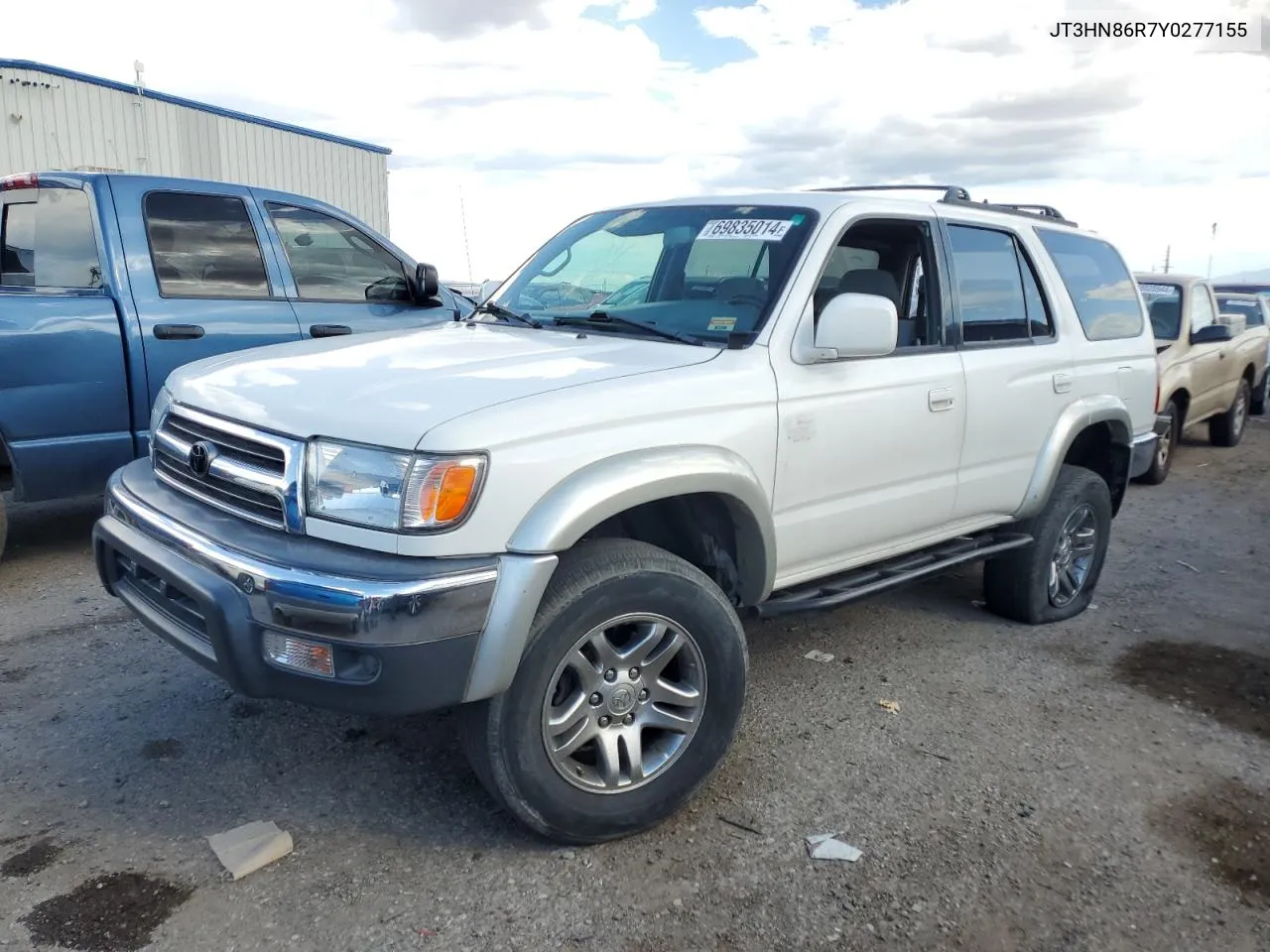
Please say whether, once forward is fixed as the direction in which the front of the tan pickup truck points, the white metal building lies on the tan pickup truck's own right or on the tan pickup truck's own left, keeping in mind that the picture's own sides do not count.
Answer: on the tan pickup truck's own right

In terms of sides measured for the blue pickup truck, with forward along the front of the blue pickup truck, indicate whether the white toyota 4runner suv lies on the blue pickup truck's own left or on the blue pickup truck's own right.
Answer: on the blue pickup truck's own right

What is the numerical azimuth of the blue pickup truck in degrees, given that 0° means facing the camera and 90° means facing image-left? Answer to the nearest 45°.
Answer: approximately 225°

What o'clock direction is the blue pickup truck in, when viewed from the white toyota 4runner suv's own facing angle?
The blue pickup truck is roughly at 3 o'clock from the white toyota 4runner suv.

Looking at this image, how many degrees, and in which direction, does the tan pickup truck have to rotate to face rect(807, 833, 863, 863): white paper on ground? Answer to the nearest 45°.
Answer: approximately 45° to its left

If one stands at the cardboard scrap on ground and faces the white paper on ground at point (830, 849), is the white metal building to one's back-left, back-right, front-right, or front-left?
back-left

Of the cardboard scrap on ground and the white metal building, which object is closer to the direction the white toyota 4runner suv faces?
the cardboard scrap on ground

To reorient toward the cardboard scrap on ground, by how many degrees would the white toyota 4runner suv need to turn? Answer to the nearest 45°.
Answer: approximately 45° to its right

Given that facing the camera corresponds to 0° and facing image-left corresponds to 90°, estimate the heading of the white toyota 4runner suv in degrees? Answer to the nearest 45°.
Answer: approximately 45°

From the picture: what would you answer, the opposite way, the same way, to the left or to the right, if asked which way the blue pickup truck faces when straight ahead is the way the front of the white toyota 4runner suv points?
the opposite way

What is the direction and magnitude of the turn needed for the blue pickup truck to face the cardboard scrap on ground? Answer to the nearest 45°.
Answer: approximately 135° to its right

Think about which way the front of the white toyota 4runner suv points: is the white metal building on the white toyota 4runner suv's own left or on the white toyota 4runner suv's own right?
on the white toyota 4runner suv's own right

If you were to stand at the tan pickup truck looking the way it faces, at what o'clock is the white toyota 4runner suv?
The white toyota 4runner suv is roughly at 11 o'clock from the tan pickup truck.
